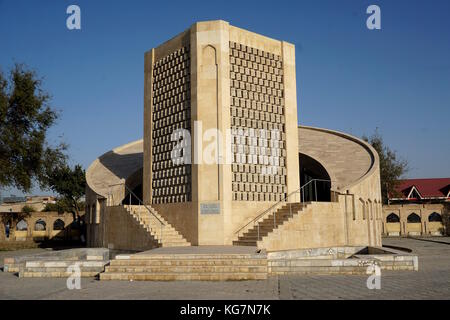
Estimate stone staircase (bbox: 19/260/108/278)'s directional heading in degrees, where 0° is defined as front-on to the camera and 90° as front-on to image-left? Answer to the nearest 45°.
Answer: approximately 0°

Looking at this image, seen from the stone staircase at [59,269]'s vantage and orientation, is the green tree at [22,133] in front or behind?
behind

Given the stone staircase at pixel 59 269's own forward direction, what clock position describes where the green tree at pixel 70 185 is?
The green tree is roughly at 6 o'clock from the stone staircase.

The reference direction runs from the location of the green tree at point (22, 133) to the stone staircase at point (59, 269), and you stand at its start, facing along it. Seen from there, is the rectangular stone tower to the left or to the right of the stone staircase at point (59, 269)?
left

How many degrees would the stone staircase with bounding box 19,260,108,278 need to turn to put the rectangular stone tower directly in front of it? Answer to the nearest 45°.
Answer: approximately 135° to its left

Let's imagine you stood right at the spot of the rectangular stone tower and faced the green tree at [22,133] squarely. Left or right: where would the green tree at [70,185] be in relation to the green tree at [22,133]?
right
